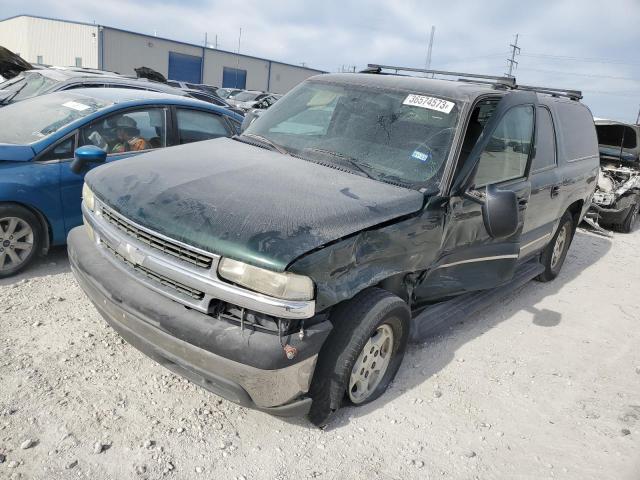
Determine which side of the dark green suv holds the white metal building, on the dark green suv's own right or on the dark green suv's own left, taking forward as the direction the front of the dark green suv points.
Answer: on the dark green suv's own right

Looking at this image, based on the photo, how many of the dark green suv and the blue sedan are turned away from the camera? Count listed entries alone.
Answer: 0

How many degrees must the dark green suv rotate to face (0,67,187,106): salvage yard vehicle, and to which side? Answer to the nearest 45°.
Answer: approximately 90° to its right

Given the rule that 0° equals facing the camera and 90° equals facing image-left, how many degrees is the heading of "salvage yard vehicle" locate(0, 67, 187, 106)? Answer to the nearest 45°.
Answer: approximately 45°

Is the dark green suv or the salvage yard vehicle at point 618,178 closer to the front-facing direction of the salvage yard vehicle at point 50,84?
the dark green suv

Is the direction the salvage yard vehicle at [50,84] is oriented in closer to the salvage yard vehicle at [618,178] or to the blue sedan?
the blue sedan

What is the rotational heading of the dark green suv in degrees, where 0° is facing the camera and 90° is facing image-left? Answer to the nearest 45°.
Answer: approximately 45°

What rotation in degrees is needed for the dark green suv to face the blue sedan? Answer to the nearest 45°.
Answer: approximately 90° to its right

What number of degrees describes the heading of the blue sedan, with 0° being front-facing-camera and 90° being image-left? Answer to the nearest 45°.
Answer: approximately 45°

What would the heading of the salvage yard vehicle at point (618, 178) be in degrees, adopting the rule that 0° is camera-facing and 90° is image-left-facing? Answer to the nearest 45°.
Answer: approximately 45°

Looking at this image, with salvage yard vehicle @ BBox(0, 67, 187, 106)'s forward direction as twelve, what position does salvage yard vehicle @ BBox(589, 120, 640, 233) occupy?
salvage yard vehicle @ BBox(589, 120, 640, 233) is roughly at 8 o'clock from salvage yard vehicle @ BBox(0, 67, 187, 106).

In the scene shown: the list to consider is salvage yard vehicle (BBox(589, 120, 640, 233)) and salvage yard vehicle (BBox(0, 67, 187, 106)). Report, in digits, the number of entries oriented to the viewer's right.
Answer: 0
